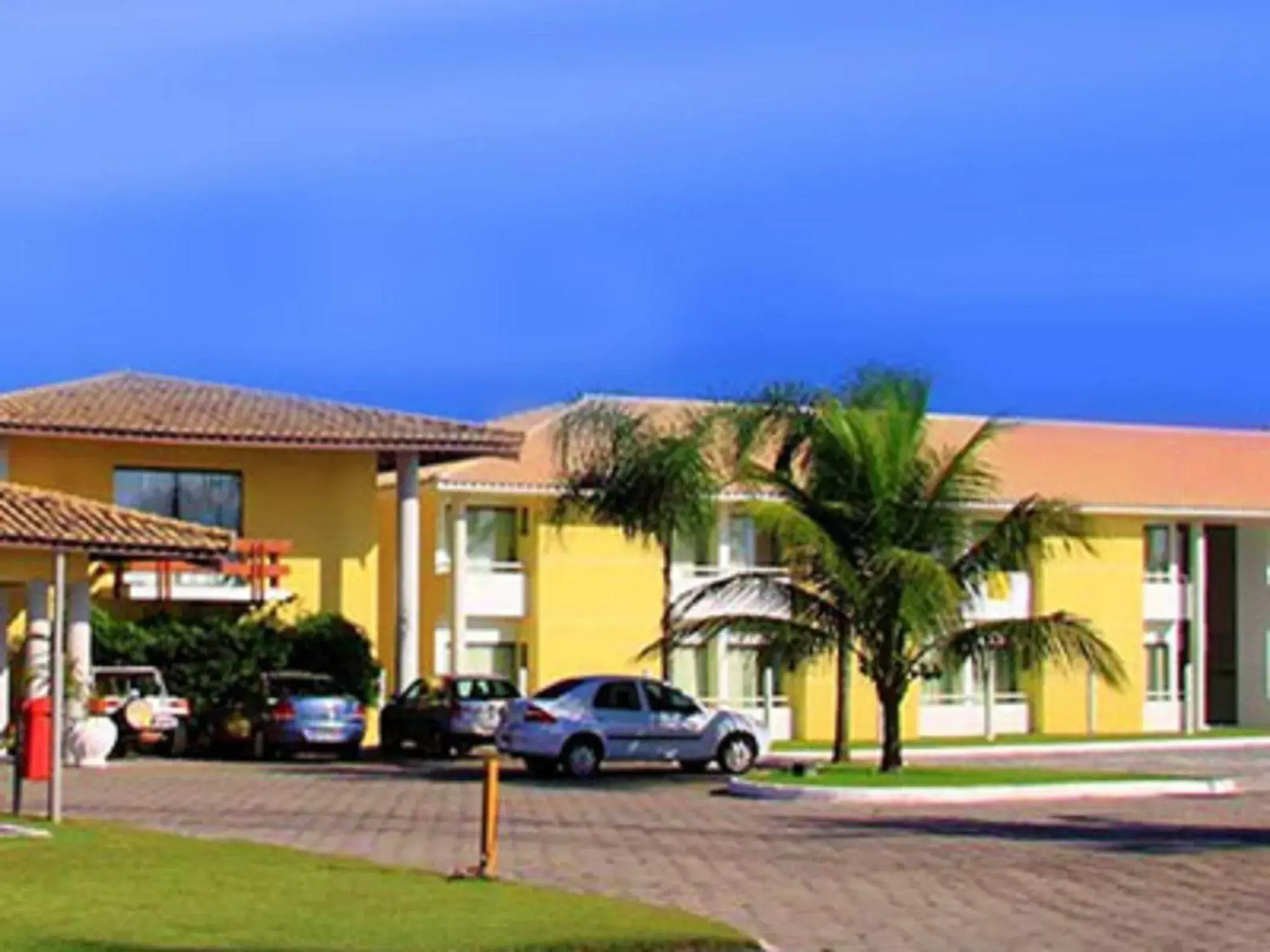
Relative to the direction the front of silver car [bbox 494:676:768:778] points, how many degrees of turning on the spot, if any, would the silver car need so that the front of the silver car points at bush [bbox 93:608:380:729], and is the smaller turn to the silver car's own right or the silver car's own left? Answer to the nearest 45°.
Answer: approximately 90° to the silver car's own left

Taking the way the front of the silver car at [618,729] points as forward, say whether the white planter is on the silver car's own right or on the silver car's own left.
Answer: on the silver car's own left

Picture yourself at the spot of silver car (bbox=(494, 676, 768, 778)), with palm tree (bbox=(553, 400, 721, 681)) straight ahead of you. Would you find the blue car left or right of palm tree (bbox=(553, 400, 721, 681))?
left

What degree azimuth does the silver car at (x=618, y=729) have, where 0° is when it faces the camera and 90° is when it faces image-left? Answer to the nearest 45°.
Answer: approximately 225°

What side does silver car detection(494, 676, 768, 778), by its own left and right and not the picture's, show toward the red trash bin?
back

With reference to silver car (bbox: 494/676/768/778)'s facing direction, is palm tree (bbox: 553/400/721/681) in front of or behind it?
in front

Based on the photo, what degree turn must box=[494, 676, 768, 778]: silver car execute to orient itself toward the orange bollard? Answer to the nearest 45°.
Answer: approximately 135° to its right

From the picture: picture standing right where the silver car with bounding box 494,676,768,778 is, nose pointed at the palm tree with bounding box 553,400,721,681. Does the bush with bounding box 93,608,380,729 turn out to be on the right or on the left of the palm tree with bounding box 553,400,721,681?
left

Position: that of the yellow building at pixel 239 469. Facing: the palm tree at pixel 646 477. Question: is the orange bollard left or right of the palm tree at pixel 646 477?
right
